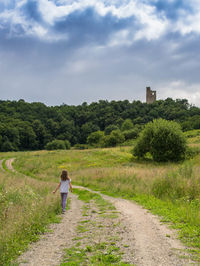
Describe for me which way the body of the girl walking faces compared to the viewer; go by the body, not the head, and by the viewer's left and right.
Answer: facing away from the viewer

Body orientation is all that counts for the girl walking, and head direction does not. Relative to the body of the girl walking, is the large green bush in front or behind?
in front
